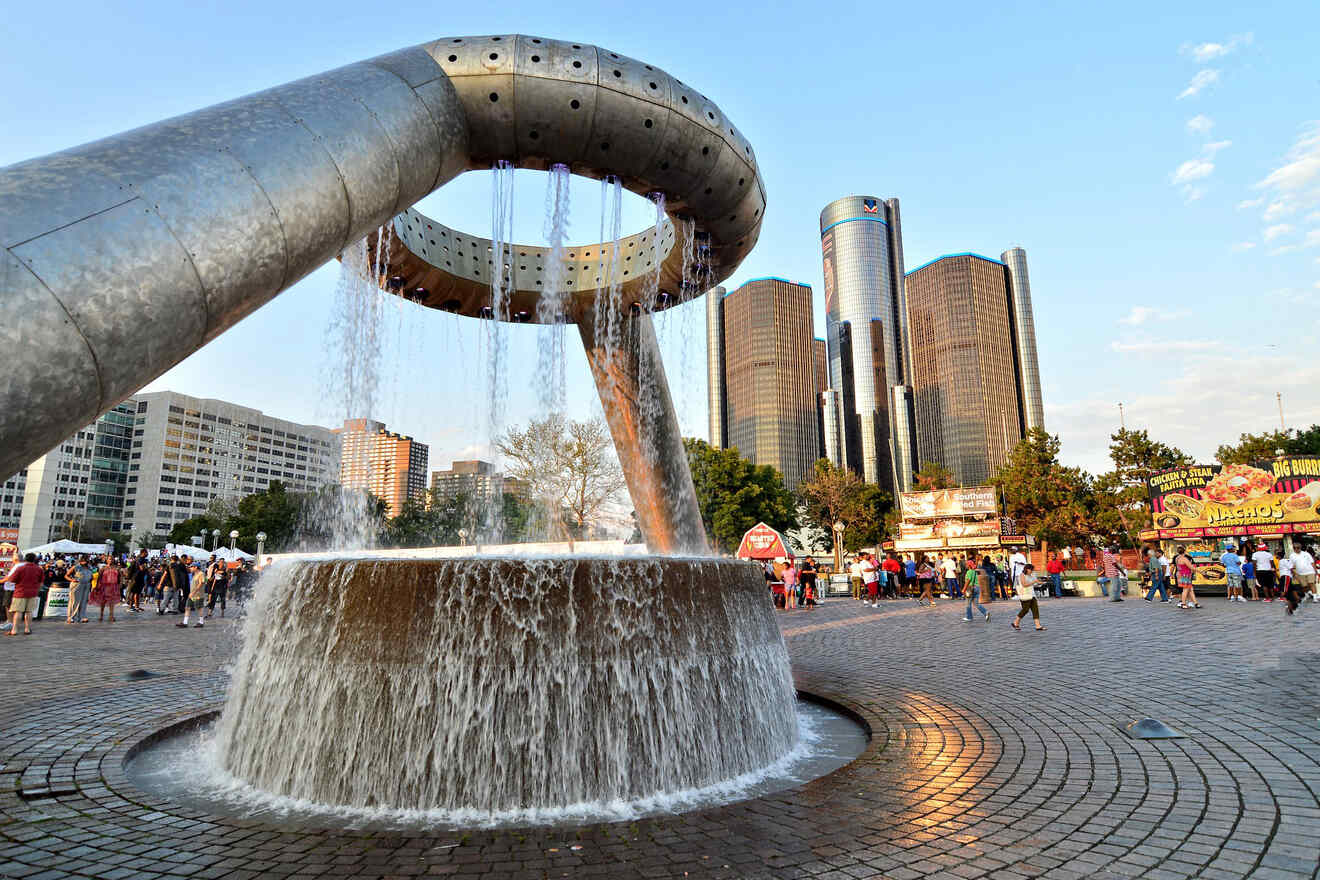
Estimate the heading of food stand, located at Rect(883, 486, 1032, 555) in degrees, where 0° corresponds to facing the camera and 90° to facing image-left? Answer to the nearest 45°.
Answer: approximately 0°

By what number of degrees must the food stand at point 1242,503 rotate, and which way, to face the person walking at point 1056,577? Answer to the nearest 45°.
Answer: approximately 45° to its right

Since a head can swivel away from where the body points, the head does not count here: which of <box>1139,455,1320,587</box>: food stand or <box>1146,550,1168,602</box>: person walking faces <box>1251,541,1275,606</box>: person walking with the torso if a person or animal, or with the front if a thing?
the food stand

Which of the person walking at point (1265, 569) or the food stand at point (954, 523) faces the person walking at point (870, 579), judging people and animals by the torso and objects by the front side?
the food stand

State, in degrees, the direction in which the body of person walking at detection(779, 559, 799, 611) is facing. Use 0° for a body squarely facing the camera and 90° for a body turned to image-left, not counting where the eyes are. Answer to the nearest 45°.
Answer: approximately 0°

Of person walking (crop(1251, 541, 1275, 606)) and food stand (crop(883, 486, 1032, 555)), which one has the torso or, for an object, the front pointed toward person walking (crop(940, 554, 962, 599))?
the food stand

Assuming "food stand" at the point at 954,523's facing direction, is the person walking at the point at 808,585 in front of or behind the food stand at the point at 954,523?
in front
